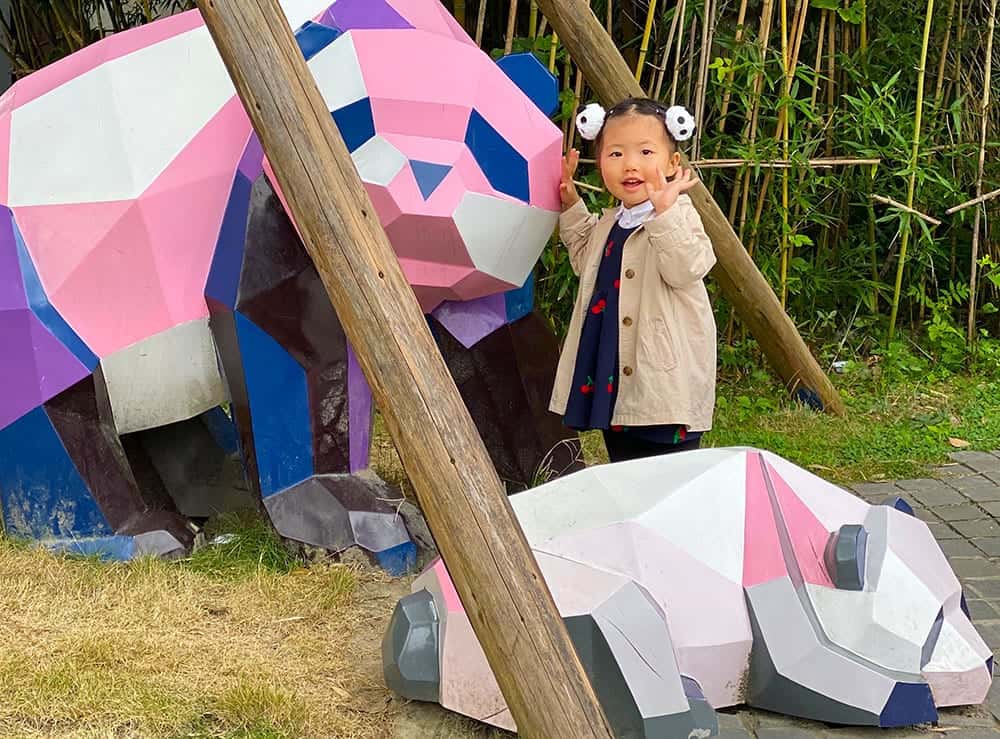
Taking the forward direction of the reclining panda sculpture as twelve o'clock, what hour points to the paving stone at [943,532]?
The paving stone is roughly at 10 o'clock from the reclining panda sculpture.

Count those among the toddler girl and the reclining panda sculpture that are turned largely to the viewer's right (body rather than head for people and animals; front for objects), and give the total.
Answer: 1

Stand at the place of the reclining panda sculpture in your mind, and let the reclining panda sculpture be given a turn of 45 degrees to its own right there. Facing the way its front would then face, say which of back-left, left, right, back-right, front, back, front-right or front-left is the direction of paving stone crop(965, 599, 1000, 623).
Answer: left

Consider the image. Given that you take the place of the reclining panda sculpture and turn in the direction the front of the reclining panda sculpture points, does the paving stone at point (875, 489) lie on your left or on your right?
on your left

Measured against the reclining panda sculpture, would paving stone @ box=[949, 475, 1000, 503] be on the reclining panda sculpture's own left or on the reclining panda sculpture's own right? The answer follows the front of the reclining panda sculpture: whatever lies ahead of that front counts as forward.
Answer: on the reclining panda sculpture's own left

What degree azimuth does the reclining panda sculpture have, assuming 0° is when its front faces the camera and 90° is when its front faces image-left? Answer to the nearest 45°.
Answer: approximately 270°

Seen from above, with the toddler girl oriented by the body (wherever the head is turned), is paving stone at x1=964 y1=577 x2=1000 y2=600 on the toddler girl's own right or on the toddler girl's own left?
on the toddler girl's own left

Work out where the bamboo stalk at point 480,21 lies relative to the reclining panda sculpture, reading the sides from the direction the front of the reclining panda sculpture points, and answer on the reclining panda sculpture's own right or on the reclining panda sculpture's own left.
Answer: on the reclining panda sculpture's own left

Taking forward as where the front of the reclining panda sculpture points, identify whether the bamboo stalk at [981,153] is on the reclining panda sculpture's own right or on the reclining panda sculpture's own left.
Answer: on the reclining panda sculpture's own left
